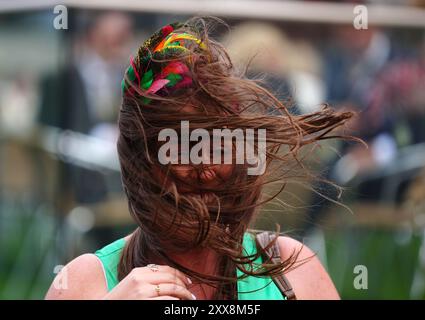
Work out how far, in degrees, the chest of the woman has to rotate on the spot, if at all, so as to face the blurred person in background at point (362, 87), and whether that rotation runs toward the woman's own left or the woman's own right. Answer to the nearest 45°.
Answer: approximately 180°

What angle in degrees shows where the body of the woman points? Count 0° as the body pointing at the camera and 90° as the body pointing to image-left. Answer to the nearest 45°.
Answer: approximately 0°

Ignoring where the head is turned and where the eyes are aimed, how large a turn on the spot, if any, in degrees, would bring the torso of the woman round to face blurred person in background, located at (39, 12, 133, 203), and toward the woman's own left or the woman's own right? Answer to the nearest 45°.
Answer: approximately 180°
